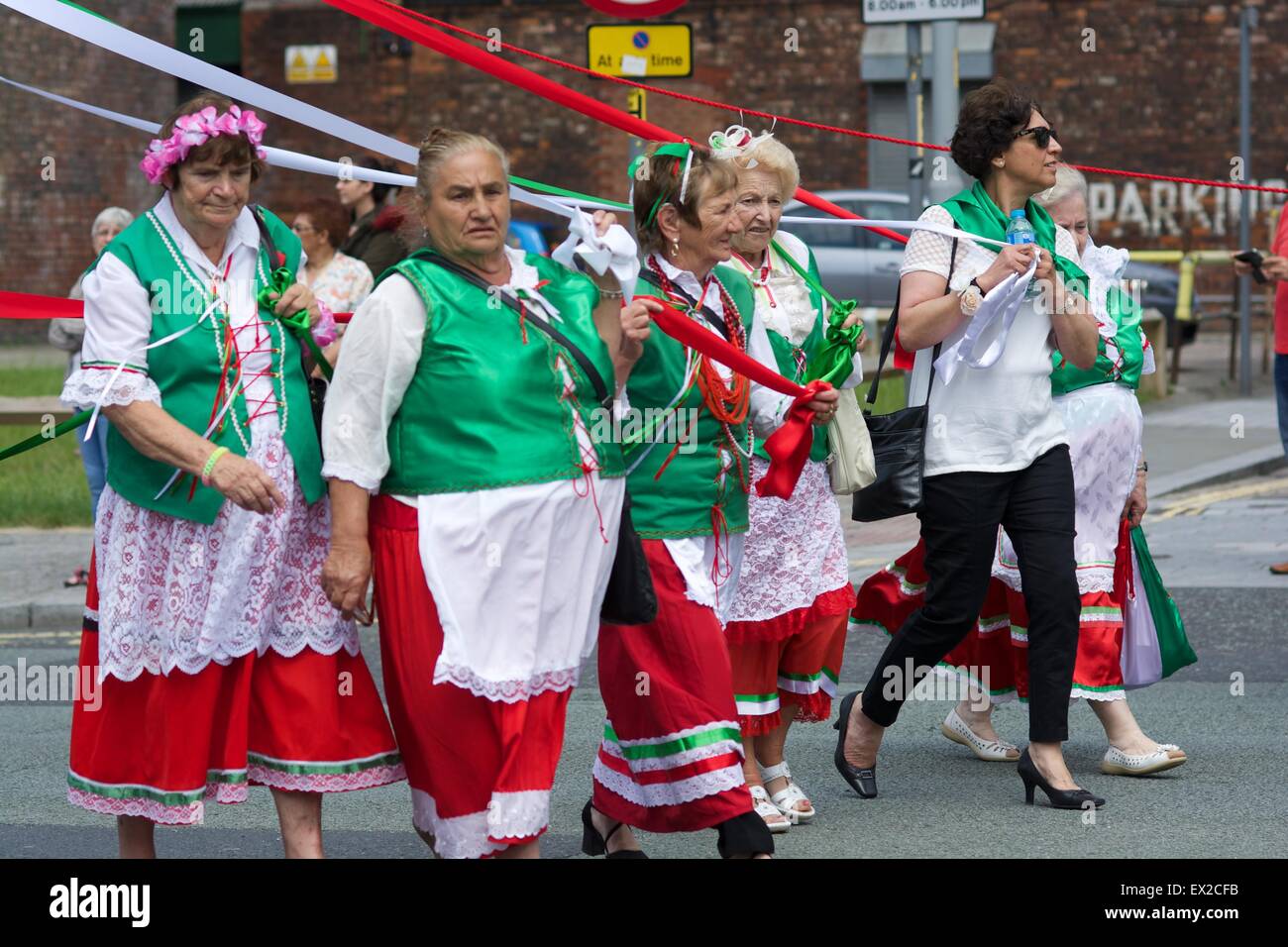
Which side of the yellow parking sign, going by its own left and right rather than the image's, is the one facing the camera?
front

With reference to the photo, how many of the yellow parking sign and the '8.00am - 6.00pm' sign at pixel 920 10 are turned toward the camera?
2

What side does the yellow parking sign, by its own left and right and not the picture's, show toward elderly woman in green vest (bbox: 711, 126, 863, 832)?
front

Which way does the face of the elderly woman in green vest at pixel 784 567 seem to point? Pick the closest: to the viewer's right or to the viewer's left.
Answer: to the viewer's left

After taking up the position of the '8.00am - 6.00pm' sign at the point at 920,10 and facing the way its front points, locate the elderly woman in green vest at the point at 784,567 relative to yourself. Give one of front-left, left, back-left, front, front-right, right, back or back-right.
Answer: front

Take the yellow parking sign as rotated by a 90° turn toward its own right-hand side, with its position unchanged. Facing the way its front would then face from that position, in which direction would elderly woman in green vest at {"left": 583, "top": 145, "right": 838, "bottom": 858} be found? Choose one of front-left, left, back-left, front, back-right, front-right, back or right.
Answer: left

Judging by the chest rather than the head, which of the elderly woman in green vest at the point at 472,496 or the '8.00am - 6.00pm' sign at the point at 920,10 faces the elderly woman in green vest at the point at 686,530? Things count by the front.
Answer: the '8.00am - 6.00pm' sign

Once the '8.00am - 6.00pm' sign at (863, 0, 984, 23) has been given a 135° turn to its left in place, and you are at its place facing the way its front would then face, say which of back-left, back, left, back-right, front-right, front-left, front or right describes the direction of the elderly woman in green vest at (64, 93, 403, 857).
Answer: back-right

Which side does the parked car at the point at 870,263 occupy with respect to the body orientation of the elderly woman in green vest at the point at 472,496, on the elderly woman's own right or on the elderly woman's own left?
on the elderly woman's own left

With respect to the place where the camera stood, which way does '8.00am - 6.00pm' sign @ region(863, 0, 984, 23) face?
facing the viewer
